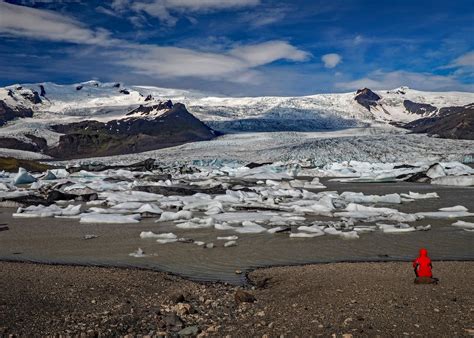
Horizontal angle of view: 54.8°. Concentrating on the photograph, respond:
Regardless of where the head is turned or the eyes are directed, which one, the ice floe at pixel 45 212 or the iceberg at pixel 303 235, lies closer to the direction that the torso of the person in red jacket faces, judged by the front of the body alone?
the iceberg

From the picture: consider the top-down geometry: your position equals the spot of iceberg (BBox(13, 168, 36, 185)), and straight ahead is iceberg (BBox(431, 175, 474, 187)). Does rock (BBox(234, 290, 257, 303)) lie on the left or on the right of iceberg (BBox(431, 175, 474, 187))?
right

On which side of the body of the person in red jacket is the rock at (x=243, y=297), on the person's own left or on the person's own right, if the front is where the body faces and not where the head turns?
on the person's own left

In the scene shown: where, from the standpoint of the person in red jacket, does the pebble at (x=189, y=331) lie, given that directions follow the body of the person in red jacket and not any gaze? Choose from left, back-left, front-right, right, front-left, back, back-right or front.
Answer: back-left

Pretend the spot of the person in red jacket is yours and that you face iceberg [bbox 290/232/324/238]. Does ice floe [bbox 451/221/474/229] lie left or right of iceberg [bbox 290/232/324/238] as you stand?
right

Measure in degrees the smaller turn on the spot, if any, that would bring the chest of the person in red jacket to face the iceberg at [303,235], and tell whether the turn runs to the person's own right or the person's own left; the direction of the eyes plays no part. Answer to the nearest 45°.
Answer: approximately 45° to the person's own left

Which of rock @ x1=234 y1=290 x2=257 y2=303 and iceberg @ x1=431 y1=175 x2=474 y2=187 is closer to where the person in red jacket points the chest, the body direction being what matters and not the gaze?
the iceberg

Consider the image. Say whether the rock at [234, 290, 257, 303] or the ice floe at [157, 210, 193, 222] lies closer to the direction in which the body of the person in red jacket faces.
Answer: the ice floe

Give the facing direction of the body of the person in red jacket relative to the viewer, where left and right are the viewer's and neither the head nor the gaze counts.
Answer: facing away from the viewer

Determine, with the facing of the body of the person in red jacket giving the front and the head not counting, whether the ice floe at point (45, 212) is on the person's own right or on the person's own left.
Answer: on the person's own left

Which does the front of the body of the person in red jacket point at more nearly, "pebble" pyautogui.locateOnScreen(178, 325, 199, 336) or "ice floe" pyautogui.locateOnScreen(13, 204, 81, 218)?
the ice floe

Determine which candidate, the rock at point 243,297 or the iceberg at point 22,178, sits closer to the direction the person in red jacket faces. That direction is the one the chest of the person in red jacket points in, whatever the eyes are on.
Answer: the iceberg

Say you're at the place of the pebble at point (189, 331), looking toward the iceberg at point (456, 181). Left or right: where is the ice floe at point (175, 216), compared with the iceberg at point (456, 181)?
left

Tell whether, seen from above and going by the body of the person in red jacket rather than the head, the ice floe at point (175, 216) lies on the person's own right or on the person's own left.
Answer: on the person's own left

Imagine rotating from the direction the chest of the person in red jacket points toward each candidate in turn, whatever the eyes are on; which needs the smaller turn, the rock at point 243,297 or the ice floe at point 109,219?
the ice floe

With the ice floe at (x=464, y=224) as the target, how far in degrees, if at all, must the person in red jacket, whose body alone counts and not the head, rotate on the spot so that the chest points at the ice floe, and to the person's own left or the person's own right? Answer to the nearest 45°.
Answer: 0° — they already face it
